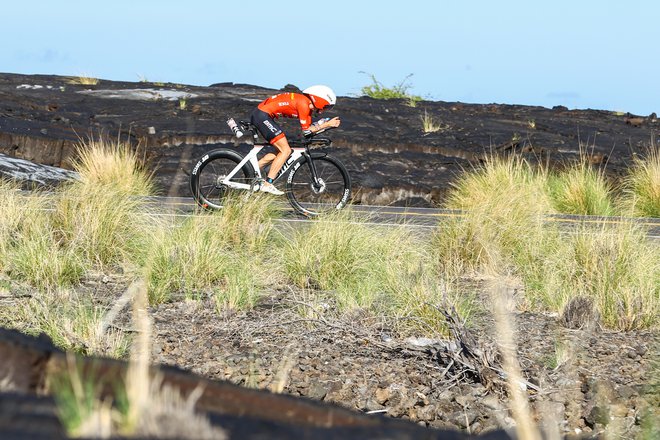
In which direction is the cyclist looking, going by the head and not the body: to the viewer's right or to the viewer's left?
to the viewer's right

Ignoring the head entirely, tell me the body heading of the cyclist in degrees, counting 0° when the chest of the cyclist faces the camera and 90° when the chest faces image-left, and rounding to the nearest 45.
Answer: approximately 270°

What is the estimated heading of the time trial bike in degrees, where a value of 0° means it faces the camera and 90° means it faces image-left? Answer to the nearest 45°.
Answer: approximately 270°
